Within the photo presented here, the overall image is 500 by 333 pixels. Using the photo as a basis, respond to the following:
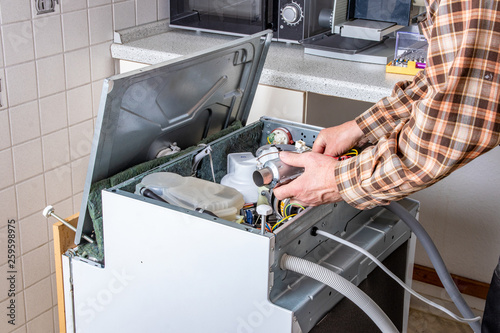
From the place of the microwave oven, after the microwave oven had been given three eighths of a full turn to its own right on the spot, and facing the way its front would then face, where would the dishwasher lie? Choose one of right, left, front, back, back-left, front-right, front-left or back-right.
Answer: back

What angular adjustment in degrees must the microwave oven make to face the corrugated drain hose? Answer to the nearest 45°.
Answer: approximately 45° to its left

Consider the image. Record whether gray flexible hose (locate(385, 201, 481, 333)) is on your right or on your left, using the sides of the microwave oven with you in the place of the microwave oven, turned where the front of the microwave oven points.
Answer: on your left
